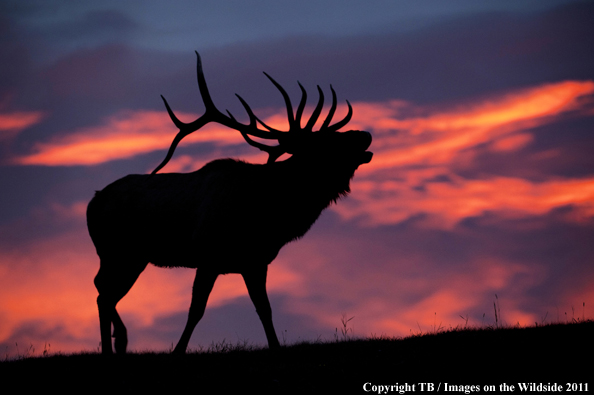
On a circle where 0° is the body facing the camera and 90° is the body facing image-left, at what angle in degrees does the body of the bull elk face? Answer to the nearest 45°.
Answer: approximately 270°
